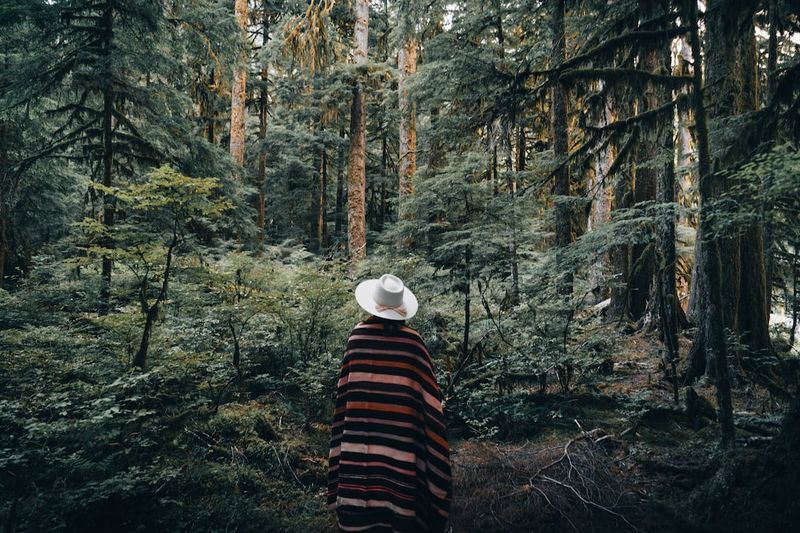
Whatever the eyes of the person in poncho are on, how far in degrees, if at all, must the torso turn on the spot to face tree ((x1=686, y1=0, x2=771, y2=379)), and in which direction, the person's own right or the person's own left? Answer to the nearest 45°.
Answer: approximately 45° to the person's own right

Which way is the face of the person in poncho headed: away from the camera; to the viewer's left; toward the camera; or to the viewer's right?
away from the camera

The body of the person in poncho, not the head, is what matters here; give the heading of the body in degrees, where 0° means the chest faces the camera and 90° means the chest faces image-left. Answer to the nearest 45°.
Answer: approximately 180°

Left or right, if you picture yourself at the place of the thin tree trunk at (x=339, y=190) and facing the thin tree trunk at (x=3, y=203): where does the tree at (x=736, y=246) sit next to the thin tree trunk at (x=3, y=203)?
left

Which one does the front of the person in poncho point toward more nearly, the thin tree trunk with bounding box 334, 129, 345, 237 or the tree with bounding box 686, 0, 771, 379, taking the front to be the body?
the thin tree trunk
